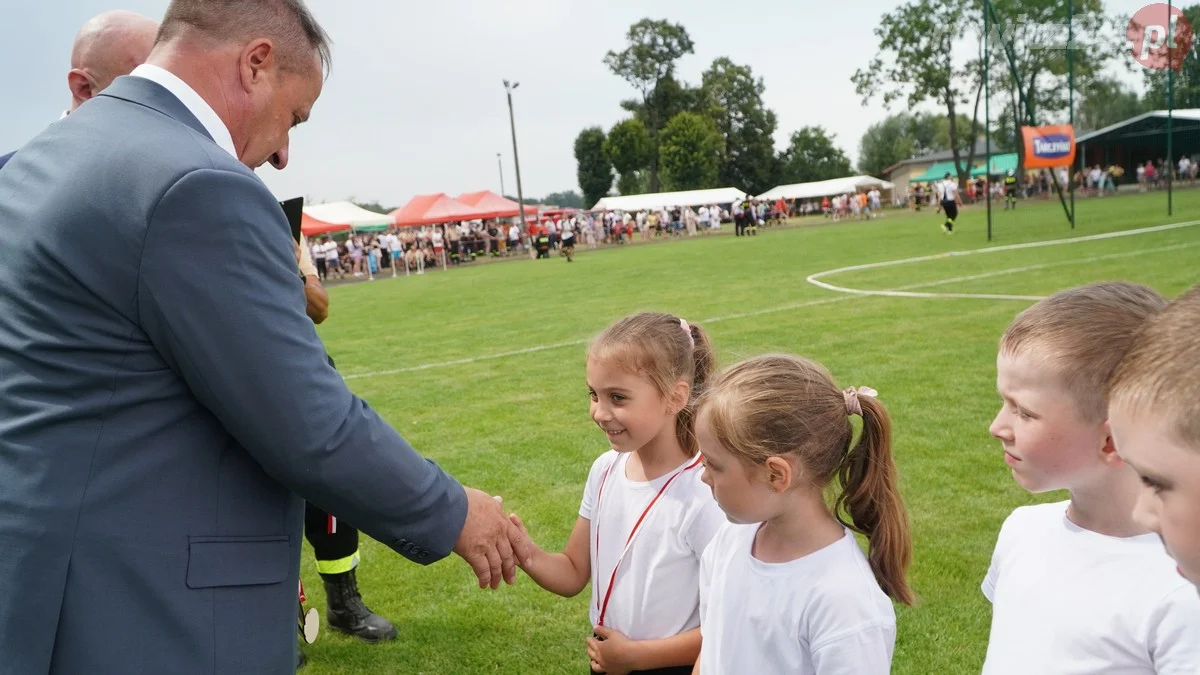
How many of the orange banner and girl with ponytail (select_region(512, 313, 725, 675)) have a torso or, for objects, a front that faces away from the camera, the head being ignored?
0

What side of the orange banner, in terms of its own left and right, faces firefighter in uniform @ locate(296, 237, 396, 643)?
front

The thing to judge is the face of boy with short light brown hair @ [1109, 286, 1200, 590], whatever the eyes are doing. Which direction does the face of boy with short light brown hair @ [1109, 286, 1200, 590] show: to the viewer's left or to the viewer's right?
to the viewer's left

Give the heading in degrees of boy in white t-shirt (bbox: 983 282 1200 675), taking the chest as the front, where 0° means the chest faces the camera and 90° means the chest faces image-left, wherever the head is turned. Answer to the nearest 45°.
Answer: approximately 45°

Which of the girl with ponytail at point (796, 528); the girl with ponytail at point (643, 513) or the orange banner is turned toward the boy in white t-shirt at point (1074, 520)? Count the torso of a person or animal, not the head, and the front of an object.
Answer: the orange banner

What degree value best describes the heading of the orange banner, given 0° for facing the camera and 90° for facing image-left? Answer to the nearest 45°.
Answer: approximately 0°

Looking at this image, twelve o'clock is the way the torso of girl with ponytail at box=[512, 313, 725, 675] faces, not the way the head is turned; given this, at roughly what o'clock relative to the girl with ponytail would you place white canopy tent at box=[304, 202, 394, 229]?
The white canopy tent is roughly at 4 o'clock from the girl with ponytail.

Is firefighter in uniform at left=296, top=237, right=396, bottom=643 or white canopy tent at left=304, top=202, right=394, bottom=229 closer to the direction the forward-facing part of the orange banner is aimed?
the firefighter in uniform

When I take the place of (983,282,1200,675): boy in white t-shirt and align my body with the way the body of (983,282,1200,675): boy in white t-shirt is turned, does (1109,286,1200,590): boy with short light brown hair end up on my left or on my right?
on my left

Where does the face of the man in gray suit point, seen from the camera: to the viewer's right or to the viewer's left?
to the viewer's right

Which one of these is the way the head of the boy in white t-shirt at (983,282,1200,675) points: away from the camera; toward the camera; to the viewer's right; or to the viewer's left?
to the viewer's left

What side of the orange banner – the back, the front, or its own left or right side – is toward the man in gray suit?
front
